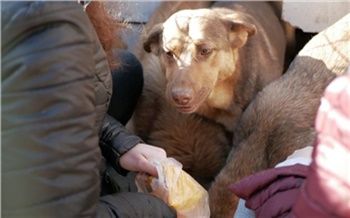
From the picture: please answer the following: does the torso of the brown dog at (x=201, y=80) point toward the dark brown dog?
no

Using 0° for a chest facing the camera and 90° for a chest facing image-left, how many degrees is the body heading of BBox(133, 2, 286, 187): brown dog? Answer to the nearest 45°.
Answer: approximately 45°
